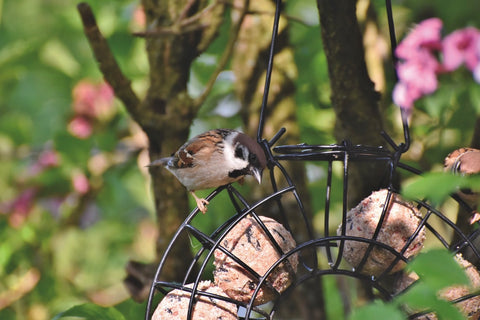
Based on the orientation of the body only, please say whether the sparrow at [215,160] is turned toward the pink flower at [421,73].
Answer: yes

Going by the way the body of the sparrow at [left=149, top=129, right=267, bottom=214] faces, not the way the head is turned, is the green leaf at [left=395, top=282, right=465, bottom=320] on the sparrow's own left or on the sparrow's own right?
on the sparrow's own right

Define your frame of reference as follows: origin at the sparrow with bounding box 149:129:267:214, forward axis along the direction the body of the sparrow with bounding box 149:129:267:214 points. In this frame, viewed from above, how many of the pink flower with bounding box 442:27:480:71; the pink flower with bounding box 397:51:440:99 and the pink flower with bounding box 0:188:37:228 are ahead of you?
2

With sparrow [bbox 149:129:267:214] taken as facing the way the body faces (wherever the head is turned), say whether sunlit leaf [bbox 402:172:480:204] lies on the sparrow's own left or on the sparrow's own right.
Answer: on the sparrow's own right

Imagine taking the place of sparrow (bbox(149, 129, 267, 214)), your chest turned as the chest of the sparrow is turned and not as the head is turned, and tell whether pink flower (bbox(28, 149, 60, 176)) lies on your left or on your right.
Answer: on your left

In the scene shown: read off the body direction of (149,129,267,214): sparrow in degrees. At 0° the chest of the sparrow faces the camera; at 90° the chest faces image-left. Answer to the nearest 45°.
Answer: approximately 270°
